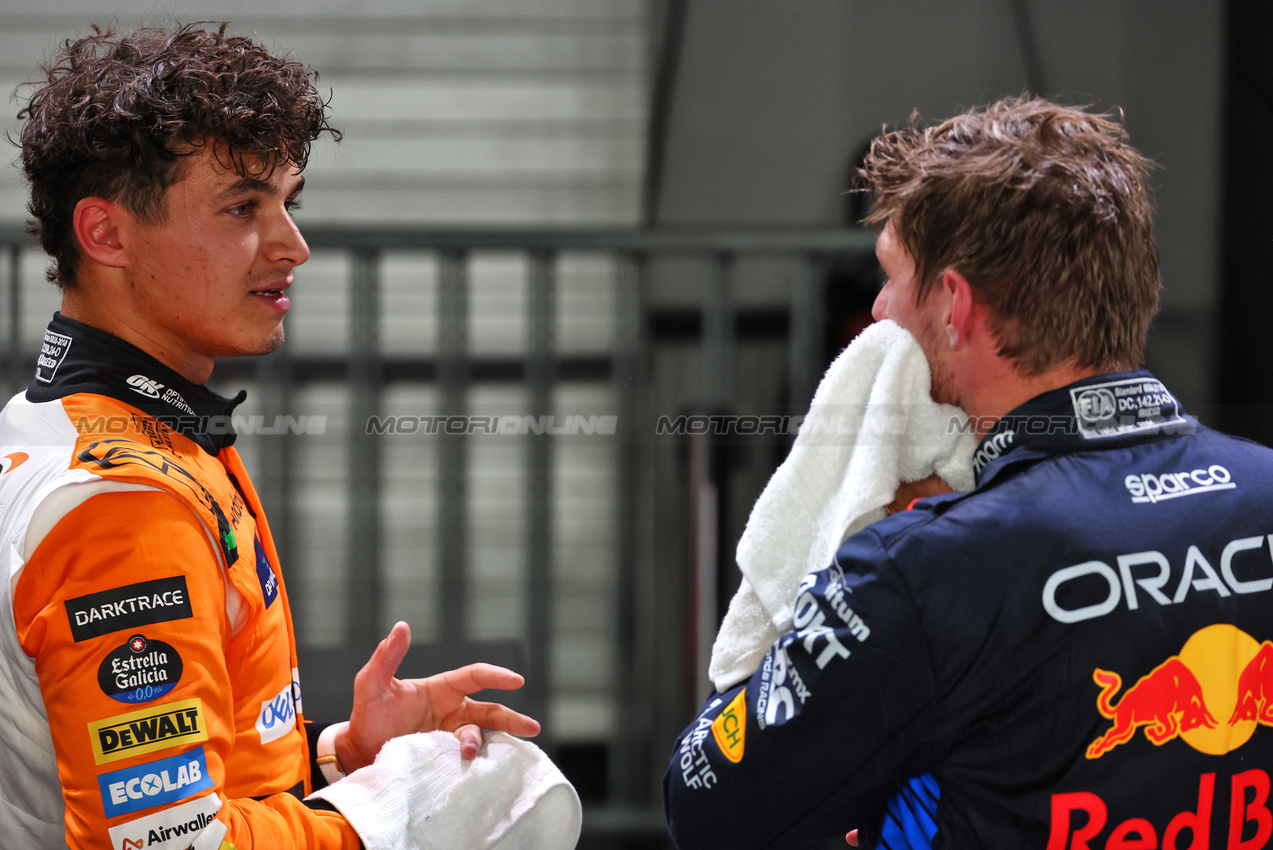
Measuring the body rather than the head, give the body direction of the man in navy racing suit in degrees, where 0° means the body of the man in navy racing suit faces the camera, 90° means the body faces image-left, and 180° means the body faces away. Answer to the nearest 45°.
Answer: approximately 135°

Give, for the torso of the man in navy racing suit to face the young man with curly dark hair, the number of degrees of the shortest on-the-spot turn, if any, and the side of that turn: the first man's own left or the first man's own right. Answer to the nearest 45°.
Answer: approximately 45° to the first man's own left

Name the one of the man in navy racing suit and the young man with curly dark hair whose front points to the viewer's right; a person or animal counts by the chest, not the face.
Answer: the young man with curly dark hair

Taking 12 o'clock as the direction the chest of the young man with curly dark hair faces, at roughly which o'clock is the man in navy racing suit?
The man in navy racing suit is roughly at 1 o'clock from the young man with curly dark hair.

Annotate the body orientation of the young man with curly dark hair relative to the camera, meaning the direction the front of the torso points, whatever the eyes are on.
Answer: to the viewer's right

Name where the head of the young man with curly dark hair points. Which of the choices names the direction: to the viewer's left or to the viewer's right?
to the viewer's right

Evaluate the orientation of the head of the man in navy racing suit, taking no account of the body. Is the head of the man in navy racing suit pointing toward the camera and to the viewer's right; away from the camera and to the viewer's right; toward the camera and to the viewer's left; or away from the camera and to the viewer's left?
away from the camera and to the viewer's left

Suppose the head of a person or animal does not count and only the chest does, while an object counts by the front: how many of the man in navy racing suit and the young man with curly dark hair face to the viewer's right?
1
